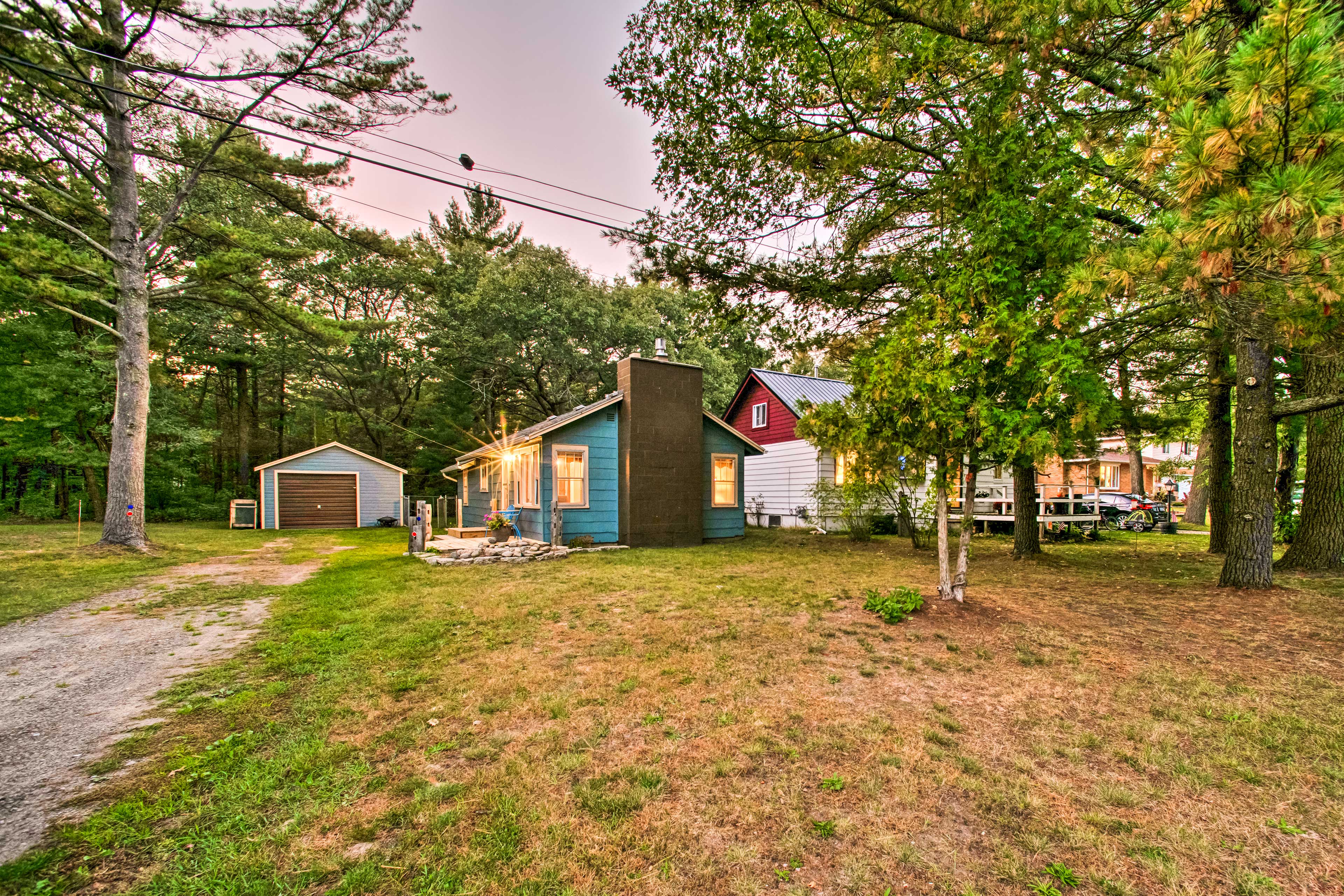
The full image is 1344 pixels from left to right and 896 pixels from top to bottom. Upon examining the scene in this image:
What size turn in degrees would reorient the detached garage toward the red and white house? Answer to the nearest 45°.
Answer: approximately 45° to its left

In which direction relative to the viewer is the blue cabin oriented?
to the viewer's left

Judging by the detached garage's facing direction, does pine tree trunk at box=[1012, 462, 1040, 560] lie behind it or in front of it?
in front

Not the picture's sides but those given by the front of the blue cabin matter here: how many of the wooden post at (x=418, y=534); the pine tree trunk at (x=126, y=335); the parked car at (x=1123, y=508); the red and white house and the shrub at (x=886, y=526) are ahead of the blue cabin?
2

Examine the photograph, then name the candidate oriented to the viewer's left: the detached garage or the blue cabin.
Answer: the blue cabin

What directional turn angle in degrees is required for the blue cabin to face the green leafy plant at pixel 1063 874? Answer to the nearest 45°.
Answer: approximately 90° to its left

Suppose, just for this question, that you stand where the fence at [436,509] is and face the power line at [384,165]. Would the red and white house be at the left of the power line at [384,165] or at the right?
left

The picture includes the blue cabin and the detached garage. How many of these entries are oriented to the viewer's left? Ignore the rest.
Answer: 1

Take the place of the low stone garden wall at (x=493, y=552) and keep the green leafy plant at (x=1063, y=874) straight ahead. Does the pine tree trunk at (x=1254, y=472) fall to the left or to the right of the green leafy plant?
left
